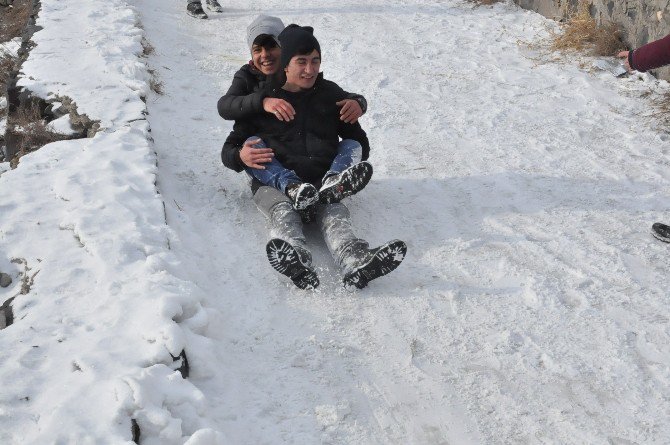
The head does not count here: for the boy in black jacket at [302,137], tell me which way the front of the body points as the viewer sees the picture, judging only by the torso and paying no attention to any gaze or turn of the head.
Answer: toward the camera
